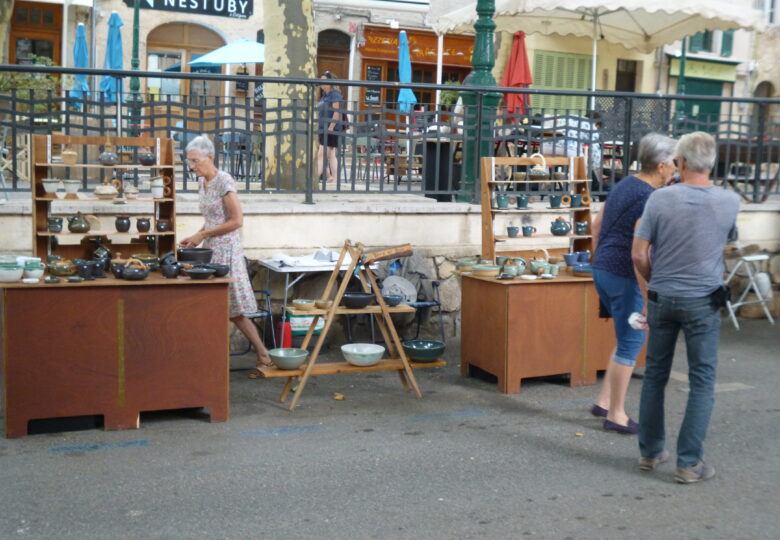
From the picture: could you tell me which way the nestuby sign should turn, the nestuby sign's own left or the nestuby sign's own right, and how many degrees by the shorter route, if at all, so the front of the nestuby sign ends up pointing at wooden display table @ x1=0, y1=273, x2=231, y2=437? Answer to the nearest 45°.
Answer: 0° — it already faces it

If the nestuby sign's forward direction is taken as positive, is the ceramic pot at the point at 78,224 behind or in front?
in front

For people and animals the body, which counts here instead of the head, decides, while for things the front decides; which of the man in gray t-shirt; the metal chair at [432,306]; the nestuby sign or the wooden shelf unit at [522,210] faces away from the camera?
the man in gray t-shirt

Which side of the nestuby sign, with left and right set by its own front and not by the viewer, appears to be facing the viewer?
front

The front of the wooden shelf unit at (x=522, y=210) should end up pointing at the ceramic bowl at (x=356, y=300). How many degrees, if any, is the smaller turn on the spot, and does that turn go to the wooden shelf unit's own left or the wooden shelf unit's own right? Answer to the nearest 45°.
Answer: approximately 45° to the wooden shelf unit's own right

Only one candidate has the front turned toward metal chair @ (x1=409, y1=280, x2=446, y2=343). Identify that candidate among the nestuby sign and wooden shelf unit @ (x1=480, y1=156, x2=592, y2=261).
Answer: the nestuby sign

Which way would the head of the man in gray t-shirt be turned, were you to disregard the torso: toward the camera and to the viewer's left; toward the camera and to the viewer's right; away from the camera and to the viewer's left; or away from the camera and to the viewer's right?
away from the camera and to the viewer's left

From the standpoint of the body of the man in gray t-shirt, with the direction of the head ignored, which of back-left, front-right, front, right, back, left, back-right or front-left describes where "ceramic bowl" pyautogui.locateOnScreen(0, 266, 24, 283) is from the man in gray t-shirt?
left

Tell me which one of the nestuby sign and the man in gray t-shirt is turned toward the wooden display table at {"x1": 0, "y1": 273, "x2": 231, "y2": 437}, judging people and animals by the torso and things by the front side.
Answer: the nestuby sign

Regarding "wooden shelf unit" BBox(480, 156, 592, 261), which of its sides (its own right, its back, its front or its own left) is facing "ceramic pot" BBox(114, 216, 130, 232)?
right

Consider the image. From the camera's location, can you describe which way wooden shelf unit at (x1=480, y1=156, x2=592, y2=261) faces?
facing the viewer

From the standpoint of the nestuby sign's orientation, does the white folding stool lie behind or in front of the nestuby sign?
in front

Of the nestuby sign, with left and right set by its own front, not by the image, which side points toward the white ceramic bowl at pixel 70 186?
front

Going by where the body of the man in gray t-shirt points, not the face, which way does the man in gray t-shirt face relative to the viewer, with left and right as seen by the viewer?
facing away from the viewer

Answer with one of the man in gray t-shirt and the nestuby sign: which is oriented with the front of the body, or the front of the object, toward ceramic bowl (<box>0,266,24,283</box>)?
the nestuby sign

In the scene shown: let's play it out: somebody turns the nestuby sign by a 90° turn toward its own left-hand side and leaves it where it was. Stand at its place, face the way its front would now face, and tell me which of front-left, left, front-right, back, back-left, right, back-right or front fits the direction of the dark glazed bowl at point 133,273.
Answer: right
